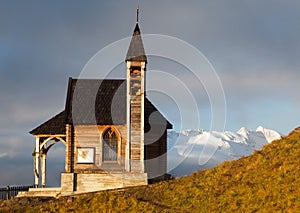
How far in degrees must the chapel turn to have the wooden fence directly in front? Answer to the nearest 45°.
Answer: approximately 45° to its right
